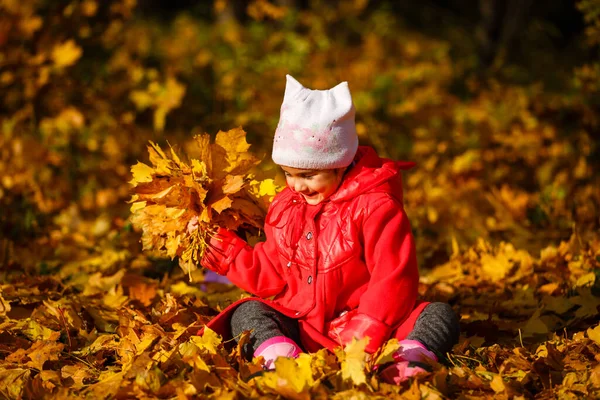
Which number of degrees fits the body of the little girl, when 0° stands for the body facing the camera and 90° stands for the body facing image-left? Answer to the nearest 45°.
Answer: approximately 45°

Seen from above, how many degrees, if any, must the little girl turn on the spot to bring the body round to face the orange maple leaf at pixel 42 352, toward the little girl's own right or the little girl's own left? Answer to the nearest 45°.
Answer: approximately 45° to the little girl's own right

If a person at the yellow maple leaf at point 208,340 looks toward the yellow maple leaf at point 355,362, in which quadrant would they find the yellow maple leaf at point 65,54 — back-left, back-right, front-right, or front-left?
back-left

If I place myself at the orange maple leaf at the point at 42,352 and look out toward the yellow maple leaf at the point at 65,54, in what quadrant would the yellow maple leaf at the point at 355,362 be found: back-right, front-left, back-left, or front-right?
back-right

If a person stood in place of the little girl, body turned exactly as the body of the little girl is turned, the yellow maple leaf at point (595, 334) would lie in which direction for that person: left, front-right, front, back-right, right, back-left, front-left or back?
back-left
